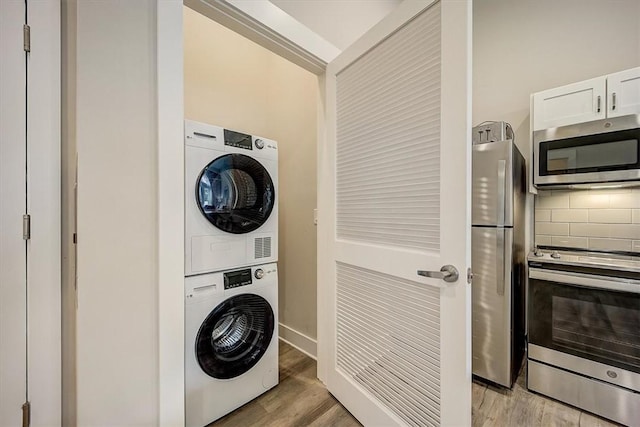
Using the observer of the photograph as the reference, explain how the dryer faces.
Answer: facing the viewer and to the right of the viewer

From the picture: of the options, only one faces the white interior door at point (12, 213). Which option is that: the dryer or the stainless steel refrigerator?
the stainless steel refrigerator

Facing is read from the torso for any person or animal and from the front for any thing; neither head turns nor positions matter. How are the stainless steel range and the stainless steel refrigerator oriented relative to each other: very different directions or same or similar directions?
same or similar directions

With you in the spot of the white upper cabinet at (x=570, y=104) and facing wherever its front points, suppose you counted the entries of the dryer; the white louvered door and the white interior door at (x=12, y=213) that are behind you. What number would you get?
0

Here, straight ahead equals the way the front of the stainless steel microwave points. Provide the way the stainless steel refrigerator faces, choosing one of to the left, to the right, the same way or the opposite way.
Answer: the same way

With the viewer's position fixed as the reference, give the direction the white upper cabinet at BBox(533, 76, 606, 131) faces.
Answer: facing the viewer and to the left of the viewer

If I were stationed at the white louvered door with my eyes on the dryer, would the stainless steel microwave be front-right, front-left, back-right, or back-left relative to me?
back-right

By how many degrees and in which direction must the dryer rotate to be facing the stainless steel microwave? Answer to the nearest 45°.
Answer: approximately 45° to its left

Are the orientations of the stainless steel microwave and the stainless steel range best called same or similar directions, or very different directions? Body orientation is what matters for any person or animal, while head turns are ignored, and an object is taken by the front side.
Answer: same or similar directions

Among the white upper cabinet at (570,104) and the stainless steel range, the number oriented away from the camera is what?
0

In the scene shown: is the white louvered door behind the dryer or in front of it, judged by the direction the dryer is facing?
in front

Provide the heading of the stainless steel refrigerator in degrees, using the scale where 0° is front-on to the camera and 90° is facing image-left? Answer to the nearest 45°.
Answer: approximately 45°

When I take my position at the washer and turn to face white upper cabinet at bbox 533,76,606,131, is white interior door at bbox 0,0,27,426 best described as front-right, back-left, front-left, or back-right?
back-right

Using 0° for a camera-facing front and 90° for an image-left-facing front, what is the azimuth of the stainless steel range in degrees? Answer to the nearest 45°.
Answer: approximately 45°

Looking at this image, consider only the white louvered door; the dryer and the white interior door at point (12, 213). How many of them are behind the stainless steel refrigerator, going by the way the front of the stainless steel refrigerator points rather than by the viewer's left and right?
0

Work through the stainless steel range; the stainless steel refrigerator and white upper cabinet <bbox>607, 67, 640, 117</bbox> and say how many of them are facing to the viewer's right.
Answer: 0
